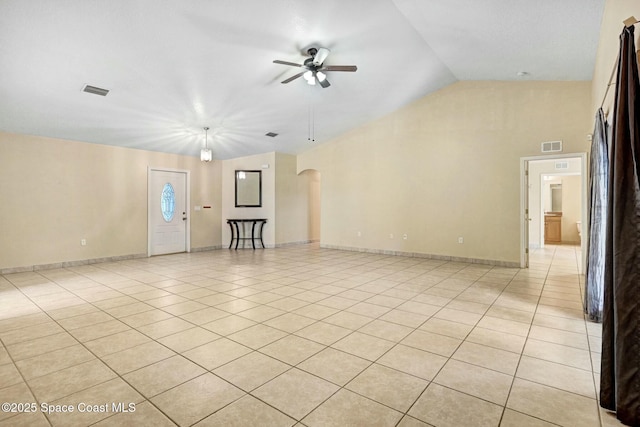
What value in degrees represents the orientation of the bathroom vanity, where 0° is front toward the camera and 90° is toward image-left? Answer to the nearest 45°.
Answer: approximately 0°

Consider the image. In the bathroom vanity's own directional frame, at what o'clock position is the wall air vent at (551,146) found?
The wall air vent is roughly at 12 o'clock from the bathroom vanity.

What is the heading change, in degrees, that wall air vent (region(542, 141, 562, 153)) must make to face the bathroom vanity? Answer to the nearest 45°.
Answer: approximately 180°

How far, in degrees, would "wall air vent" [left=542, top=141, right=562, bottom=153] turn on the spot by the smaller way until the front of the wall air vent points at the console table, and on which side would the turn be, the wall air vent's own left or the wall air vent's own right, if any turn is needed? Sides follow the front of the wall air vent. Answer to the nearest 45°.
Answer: approximately 90° to the wall air vent's own right

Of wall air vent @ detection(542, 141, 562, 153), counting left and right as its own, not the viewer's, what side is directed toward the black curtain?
front

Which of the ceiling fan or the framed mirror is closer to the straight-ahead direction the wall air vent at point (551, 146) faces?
the ceiling fan

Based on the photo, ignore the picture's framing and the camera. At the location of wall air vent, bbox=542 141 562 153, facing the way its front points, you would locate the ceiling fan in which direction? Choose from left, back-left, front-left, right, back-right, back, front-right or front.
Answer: front-right

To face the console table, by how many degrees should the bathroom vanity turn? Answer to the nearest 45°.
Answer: approximately 45° to its right

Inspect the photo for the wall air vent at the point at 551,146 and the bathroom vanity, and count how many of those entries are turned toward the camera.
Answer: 2

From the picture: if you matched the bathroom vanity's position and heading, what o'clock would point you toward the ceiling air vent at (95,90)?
The ceiling air vent is roughly at 1 o'clock from the bathroom vanity.
